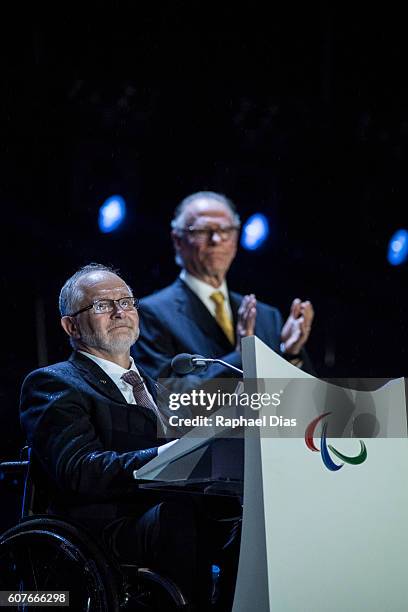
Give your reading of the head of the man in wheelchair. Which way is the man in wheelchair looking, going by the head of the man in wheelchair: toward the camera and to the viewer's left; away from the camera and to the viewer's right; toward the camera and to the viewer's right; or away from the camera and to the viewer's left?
toward the camera and to the viewer's right

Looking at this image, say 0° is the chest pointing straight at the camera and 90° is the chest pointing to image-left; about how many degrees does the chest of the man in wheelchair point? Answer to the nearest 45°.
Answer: approximately 315°

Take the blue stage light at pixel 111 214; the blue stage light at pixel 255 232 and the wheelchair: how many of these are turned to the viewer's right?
1

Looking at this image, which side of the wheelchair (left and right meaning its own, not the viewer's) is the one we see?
right

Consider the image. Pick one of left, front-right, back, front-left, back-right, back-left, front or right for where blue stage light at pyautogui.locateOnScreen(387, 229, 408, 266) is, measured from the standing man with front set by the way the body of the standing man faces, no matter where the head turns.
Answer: left

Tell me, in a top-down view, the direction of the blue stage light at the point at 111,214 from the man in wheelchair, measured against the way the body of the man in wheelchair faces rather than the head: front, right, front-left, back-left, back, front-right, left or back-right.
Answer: back-left

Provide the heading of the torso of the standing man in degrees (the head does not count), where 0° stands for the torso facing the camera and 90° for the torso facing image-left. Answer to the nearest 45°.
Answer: approximately 315°

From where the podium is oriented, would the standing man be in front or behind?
behind

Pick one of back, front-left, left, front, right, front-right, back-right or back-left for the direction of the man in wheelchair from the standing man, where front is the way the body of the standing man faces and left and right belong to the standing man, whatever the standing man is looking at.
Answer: front-right
